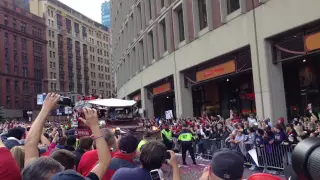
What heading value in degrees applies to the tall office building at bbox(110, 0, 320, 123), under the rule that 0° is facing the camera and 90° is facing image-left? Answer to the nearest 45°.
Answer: approximately 45°

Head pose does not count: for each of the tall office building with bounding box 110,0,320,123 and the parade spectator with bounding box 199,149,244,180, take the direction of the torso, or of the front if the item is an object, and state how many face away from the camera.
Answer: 1

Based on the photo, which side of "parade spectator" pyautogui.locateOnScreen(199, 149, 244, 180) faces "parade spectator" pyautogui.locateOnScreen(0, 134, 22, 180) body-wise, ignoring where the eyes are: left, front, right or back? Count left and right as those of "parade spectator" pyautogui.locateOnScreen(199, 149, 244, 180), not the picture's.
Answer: left

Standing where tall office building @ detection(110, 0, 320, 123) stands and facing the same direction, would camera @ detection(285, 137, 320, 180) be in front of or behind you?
in front

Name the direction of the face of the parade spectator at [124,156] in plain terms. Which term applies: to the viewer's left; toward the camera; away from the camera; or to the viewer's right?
away from the camera

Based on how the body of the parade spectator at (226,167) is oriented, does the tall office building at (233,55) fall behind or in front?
in front

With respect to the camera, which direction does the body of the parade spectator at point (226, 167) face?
away from the camera

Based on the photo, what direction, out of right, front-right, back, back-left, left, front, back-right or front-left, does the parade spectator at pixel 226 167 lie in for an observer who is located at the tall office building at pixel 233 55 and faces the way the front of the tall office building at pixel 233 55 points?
front-left

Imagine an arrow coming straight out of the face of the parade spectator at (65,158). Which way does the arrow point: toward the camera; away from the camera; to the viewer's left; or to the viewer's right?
away from the camera
